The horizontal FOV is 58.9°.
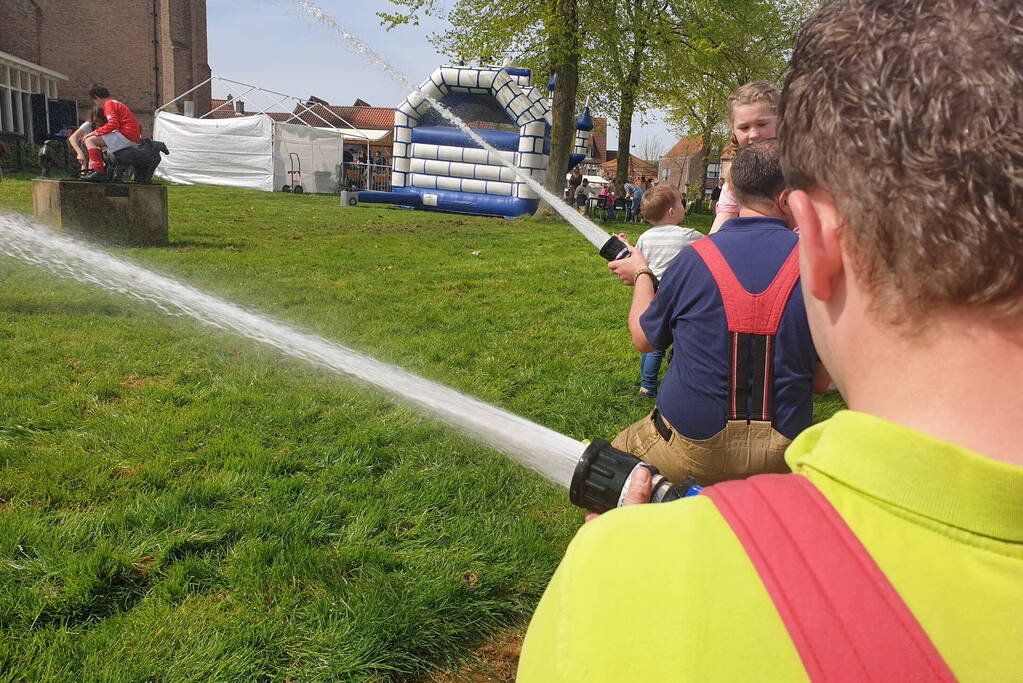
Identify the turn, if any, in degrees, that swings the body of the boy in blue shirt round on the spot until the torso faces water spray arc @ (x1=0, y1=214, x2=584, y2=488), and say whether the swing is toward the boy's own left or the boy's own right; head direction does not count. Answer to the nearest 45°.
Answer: approximately 45° to the boy's own left

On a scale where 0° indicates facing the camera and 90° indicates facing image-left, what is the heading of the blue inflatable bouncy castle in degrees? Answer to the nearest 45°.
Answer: approximately 0°

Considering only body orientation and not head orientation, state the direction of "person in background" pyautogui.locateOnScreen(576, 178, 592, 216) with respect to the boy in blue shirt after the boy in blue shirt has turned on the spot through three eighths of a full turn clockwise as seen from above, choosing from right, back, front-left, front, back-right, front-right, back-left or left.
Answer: back-left

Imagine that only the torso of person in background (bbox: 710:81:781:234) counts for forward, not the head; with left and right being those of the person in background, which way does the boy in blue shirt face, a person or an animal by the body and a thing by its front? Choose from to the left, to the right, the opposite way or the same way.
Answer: the opposite way

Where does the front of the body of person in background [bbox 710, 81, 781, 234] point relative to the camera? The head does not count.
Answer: toward the camera

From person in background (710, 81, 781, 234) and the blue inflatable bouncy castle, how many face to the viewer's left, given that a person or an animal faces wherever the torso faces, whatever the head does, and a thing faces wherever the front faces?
0

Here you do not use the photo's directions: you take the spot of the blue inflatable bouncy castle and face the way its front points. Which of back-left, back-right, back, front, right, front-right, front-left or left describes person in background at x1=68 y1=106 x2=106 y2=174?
front-right

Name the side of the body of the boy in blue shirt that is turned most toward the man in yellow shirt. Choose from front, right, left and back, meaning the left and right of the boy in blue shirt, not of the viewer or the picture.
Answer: back

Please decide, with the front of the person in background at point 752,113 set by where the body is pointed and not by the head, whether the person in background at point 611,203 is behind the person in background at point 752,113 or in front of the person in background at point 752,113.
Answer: behind

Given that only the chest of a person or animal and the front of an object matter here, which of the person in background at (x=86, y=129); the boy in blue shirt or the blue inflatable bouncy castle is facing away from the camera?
the boy in blue shirt

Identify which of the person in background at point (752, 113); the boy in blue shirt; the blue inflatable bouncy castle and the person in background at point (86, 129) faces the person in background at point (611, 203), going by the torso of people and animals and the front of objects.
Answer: the boy in blue shirt

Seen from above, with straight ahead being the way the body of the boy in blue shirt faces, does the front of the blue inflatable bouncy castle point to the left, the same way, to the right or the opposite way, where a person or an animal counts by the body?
the opposite way
